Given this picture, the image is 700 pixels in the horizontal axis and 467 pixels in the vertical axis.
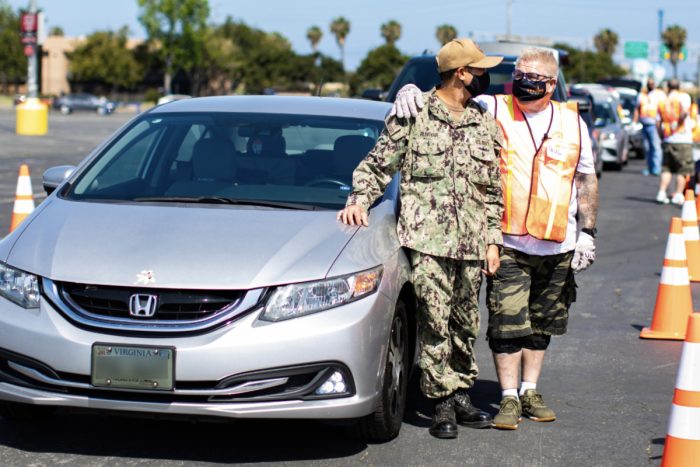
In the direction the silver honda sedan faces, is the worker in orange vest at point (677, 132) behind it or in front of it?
behind

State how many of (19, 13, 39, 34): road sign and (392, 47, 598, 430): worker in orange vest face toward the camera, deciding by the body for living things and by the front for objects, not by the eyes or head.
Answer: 2

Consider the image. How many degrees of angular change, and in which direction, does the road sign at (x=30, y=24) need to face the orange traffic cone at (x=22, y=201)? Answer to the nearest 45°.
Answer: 0° — it already faces it

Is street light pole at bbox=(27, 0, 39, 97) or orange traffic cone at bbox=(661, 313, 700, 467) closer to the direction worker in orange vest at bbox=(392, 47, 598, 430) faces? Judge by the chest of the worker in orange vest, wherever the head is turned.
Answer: the orange traffic cone

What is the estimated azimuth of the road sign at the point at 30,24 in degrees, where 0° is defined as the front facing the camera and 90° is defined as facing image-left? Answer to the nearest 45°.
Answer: approximately 0°

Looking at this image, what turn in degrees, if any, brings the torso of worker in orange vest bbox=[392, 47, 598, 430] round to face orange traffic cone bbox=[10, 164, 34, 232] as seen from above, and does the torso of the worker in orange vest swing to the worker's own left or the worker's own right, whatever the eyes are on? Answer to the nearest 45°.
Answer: approximately 135° to the worker's own right

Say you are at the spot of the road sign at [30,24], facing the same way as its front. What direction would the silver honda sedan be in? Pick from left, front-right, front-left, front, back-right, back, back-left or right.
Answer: front

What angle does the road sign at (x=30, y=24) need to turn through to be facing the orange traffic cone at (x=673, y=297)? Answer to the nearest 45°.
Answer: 0° — it already faces it

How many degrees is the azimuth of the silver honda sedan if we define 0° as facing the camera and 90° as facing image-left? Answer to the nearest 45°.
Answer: approximately 45°

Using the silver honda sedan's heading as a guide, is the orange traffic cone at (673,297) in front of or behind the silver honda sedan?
behind

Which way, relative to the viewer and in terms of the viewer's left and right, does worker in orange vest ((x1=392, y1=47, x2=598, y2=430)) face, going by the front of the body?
facing the viewer
